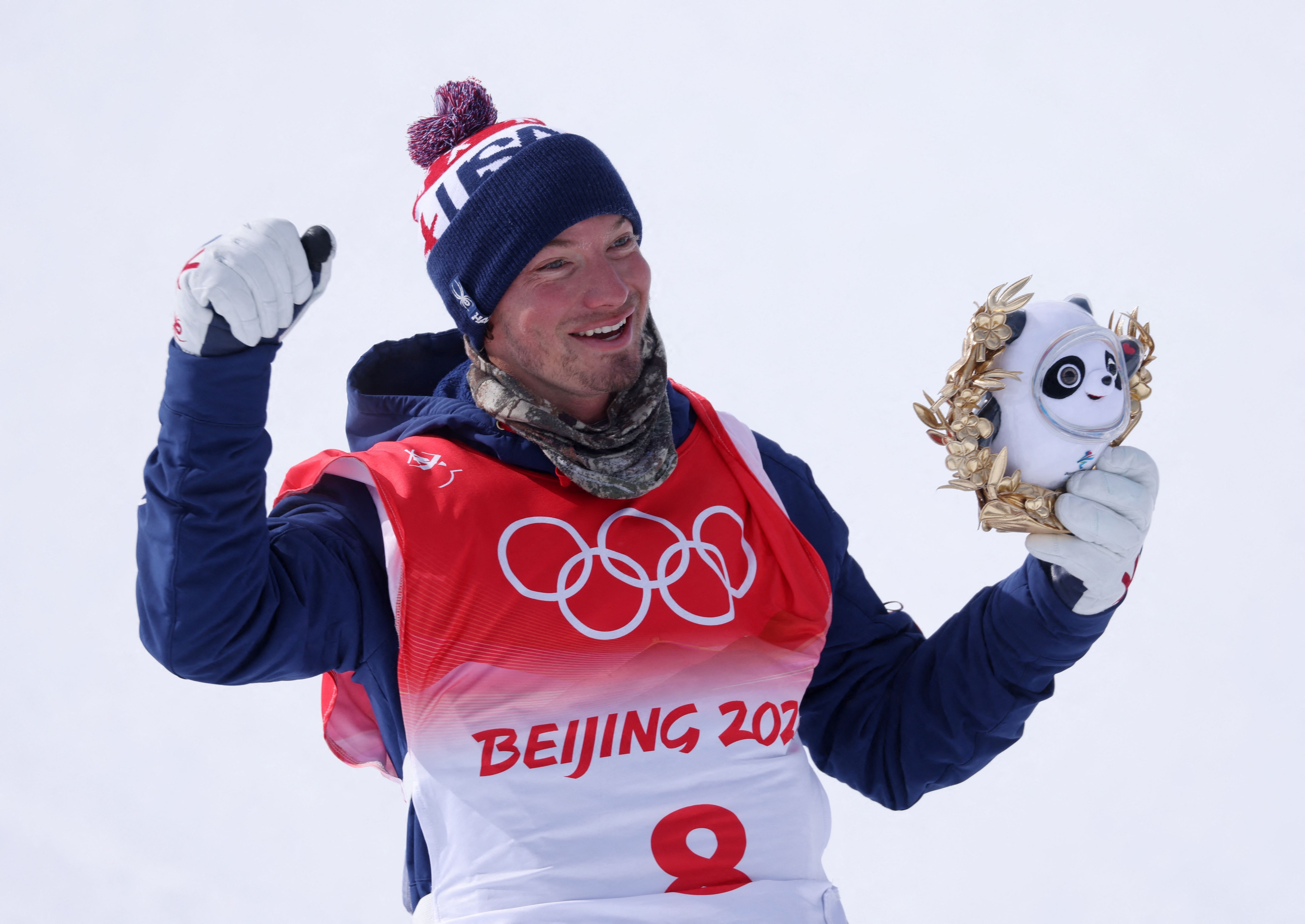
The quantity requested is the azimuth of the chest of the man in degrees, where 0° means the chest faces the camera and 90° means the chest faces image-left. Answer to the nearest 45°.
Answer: approximately 315°

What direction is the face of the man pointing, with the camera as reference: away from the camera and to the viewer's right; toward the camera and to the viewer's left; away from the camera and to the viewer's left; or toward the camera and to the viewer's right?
toward the camera and to the viewer's right
